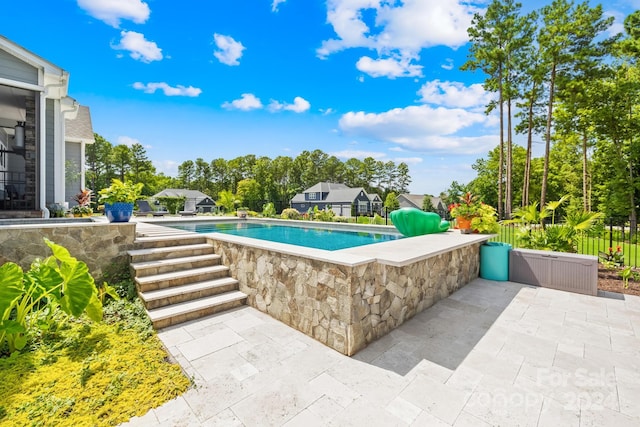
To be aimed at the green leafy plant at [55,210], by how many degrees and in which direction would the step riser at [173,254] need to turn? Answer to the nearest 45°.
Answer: approximately 135° to its right

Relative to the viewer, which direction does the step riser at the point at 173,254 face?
toward the camera

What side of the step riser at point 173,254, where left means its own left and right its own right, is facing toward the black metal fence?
left

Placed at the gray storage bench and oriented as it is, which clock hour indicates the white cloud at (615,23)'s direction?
The white cloud is roughly at 5 o'clock from the gray storage bench.

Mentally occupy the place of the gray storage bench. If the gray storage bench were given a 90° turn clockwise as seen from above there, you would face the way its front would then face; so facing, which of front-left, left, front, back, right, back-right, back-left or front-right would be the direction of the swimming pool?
front-left

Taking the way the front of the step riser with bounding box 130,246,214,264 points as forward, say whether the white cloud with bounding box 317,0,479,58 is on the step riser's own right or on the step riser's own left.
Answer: on the step riser's own left

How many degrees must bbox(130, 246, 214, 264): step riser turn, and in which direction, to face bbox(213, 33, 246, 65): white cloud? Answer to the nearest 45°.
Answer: approximately 180°

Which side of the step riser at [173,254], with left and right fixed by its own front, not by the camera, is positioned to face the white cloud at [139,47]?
back

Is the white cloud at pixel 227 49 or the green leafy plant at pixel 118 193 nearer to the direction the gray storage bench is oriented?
the green leafy plant

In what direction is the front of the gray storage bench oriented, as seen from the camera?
facing the viewer and to the left of the viewer

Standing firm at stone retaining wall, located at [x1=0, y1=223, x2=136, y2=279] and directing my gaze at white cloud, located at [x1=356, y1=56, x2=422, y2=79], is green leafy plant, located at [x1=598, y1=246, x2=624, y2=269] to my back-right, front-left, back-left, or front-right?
front-right

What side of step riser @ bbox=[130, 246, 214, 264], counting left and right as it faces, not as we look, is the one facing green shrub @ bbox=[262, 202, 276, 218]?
back

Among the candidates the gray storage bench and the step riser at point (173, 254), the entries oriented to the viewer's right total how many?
0
